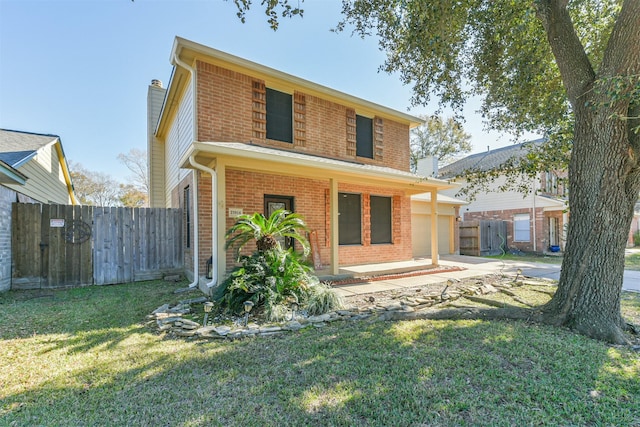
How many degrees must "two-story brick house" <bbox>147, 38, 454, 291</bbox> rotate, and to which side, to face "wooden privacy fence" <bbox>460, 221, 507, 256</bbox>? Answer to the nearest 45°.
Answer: approximately 90° to its left

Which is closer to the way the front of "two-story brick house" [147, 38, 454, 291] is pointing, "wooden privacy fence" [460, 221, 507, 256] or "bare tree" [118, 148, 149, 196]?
the wooden privacy fence

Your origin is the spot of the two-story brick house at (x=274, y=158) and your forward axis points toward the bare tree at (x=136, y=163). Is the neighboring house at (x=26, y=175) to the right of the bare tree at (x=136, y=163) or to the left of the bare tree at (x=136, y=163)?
left

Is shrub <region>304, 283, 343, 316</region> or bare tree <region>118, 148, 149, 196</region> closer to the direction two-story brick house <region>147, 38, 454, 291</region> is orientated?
the shrub

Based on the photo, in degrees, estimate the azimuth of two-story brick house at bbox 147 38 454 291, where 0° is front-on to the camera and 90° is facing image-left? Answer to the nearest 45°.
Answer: approximately 315°

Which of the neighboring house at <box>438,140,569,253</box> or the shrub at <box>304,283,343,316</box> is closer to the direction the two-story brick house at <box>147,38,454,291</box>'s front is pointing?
the shrub

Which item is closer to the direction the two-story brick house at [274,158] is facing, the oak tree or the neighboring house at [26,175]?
the oak tree

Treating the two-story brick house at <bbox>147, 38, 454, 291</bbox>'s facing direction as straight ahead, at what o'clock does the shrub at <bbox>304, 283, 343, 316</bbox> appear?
The shrub is roughly at 1 o'clock from the two-story brick house.

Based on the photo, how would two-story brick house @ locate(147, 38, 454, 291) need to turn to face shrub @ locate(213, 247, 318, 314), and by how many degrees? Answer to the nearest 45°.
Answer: approximately 45° to its right

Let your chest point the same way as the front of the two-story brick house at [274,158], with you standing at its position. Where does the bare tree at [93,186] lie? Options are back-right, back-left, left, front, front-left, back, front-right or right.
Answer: back

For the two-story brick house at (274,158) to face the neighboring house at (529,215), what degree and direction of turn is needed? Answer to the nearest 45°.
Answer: approximately 90° to its left

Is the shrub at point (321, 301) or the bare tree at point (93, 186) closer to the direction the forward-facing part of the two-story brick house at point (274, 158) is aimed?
the shrub
